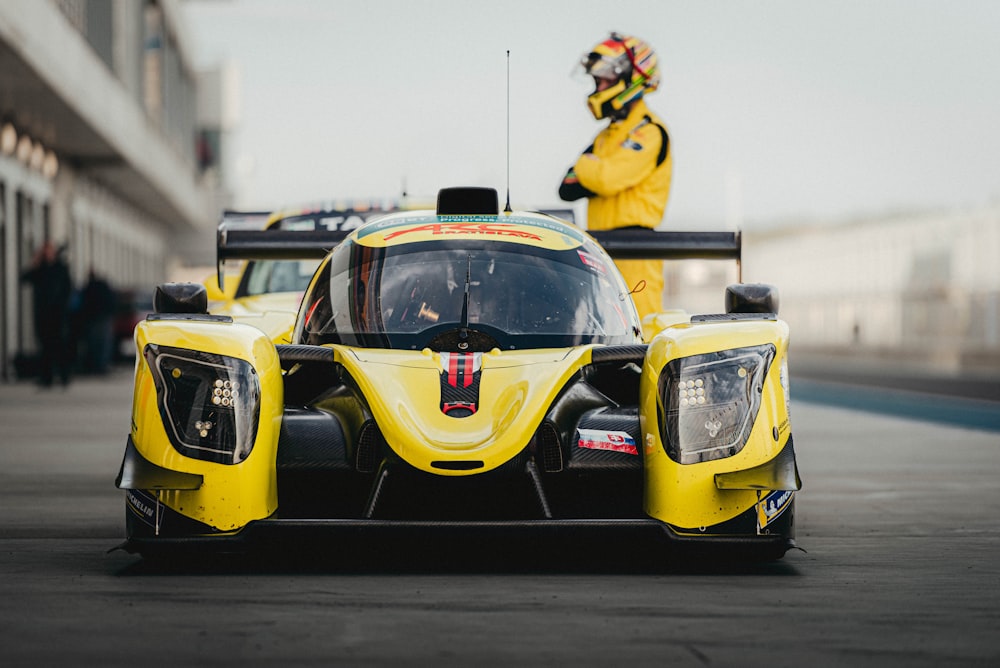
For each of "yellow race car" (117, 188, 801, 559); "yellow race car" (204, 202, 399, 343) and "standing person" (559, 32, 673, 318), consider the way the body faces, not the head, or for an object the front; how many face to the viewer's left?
1

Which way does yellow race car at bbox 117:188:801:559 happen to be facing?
toward the camera

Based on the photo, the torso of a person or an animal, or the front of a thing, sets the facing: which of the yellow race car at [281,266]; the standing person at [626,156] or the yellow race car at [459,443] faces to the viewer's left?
the standing person

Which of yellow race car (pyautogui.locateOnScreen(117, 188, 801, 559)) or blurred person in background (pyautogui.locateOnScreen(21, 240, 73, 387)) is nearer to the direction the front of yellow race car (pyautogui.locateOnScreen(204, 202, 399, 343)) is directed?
the yellow race car

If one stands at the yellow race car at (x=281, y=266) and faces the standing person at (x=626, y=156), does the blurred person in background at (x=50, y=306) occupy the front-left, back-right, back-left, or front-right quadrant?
back-left

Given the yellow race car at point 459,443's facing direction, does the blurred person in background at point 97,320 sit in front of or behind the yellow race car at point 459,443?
behind

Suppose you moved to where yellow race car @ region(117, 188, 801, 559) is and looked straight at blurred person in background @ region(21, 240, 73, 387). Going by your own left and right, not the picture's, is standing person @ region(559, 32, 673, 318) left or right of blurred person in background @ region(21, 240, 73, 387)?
right

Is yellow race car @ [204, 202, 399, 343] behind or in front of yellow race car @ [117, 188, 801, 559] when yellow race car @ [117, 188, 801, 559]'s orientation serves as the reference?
behind

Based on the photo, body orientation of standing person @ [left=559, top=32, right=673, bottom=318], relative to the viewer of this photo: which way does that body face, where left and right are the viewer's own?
facing to the left of the viewer

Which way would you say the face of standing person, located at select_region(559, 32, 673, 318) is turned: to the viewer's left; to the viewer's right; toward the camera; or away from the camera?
to the viewer's left

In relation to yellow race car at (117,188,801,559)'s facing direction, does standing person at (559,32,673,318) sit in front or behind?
behind

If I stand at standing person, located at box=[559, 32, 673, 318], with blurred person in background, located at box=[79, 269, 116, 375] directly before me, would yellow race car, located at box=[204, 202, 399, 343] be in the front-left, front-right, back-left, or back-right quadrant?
front-left

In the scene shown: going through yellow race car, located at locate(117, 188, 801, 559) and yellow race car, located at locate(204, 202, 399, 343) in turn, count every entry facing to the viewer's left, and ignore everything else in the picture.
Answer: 0

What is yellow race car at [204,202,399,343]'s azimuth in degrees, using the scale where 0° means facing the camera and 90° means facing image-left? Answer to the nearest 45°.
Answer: approximately 315°
